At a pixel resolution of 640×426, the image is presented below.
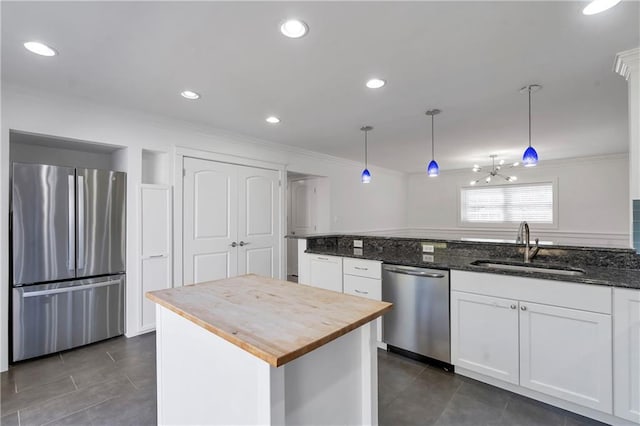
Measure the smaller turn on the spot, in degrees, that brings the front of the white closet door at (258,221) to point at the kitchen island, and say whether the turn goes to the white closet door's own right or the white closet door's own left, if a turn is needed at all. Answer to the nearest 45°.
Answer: approximately 45° to the white closet door's own right

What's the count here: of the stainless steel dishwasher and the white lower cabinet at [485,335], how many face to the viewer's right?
0

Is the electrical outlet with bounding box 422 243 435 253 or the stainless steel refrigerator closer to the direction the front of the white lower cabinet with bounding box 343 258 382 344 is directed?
the stainless steel refrigerator

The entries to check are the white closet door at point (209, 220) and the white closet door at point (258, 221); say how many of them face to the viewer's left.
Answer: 0

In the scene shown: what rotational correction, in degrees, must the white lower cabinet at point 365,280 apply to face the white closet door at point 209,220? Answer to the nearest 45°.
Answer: approximately 45° to its right

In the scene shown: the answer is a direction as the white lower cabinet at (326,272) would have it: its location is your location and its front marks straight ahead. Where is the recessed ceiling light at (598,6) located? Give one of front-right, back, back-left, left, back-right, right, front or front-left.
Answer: left

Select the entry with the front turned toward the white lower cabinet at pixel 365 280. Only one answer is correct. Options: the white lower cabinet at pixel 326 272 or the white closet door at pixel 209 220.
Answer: the white closet door

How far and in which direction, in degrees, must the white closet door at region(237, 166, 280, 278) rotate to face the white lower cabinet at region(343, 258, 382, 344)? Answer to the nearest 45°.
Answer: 0° — it already faces it

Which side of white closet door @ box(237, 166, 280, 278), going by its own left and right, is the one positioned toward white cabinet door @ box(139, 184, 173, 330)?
right

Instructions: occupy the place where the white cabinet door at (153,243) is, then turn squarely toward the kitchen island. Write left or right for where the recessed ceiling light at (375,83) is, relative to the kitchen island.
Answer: left
